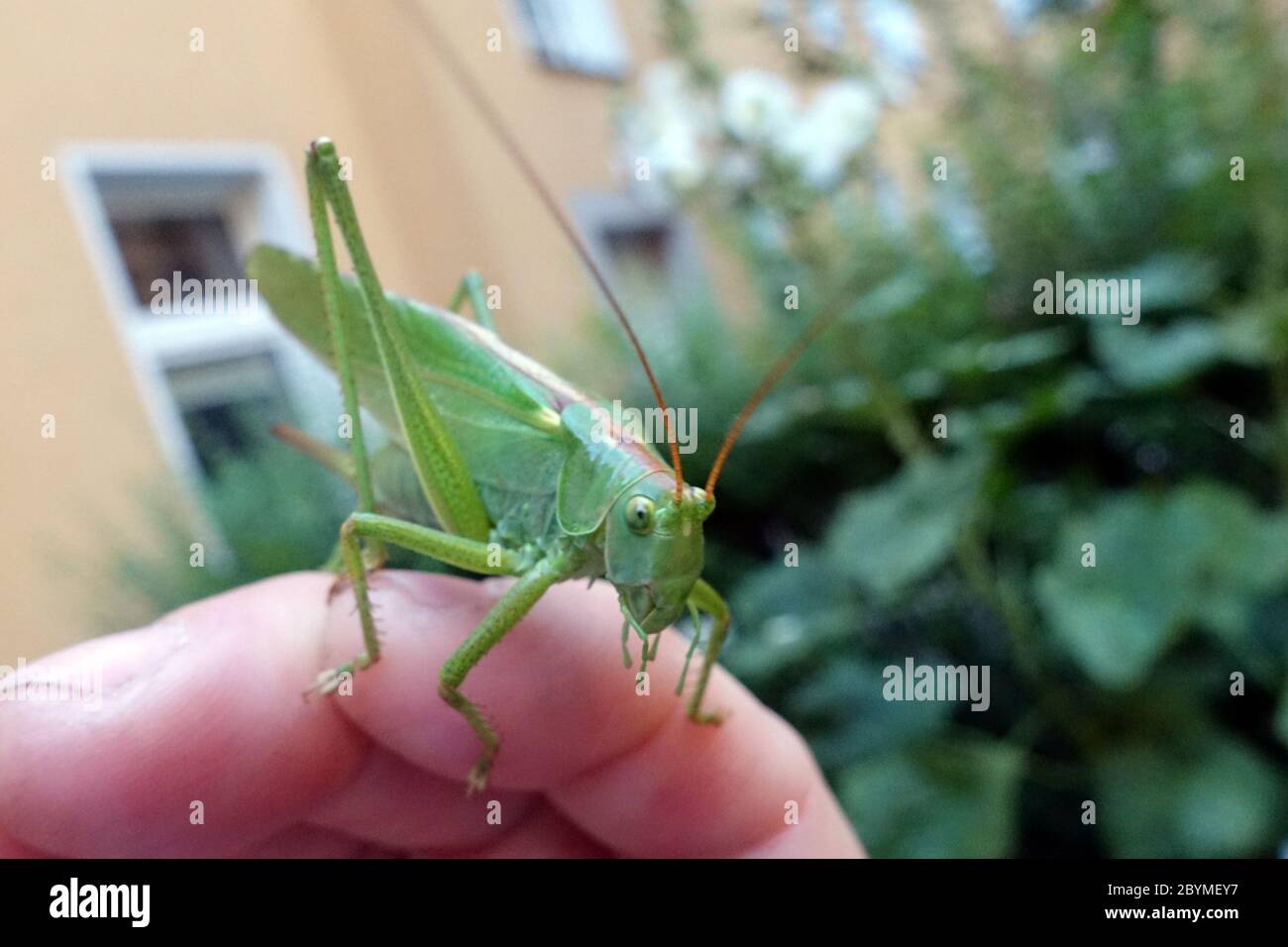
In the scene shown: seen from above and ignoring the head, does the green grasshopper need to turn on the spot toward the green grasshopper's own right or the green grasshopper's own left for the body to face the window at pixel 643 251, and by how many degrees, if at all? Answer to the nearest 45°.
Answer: approximately 135° to the green grasshopper's own left

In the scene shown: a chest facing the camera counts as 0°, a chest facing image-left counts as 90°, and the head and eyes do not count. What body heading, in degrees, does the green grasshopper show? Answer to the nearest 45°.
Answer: approximately 315°

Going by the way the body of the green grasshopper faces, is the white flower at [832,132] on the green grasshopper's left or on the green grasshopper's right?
on the green grasshopper's left

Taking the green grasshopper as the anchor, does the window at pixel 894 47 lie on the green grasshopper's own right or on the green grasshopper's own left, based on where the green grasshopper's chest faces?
on the green grasshopper's own left

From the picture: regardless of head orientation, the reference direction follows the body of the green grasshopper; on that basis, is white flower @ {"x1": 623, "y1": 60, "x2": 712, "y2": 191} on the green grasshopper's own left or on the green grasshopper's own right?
on the green grasshopper's own left

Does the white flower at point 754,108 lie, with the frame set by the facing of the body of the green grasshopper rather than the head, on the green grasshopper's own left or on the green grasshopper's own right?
on the green grasshopper's own left

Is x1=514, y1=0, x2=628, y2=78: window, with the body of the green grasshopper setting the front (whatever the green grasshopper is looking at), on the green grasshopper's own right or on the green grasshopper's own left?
on the green grasshopper's own left
